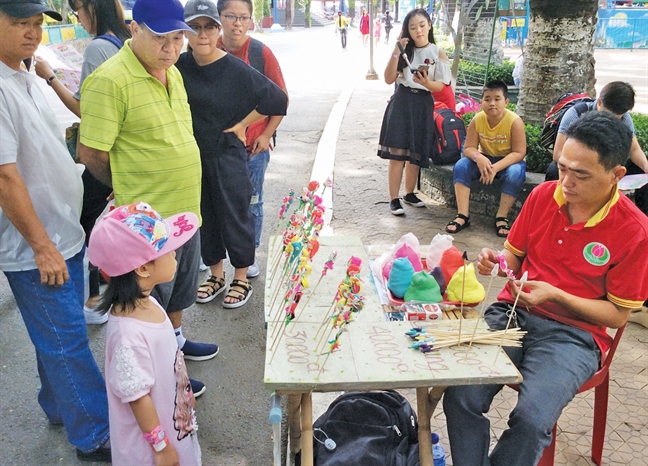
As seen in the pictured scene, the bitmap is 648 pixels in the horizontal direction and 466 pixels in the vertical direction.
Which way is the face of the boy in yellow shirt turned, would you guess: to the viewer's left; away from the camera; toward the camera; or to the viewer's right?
toward the camera

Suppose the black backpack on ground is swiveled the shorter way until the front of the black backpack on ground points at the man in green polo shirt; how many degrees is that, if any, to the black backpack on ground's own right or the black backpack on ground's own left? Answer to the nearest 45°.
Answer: approximately 90° to the black backpack on ground's own right

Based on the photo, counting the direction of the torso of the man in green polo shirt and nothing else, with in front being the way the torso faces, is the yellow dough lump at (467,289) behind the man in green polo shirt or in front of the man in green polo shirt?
in front

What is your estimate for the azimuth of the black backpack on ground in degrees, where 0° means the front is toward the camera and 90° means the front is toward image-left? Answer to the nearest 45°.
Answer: approximately 45°

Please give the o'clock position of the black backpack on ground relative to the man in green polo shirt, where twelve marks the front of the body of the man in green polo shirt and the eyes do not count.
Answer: The black backpack on ground is roughly at 12 o'clock from the man in green polo shirt.

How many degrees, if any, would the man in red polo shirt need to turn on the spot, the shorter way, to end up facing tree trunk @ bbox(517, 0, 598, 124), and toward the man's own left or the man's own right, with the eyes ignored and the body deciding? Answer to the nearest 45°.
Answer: approximately 135° to the man's own right

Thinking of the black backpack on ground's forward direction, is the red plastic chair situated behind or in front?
behind

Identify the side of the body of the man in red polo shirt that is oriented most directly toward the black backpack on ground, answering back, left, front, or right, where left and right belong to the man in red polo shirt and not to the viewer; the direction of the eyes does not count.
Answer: front

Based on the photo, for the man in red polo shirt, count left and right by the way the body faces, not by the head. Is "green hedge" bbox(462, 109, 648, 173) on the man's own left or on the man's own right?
on the man's own right

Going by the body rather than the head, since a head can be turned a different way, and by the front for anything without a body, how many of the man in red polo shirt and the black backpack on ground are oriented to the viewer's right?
0

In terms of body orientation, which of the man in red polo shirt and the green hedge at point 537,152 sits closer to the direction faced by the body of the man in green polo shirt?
the man in red polo shirt

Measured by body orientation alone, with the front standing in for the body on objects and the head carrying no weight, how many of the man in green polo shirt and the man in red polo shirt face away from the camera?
0

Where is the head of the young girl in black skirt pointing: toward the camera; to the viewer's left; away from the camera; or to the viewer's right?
toward the camera

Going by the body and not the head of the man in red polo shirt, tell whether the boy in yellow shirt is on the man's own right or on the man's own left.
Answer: on the man's own right
